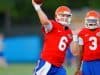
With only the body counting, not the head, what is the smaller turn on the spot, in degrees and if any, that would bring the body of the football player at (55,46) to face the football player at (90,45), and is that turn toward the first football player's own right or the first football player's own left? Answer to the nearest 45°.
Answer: approximately 45° to the first football player's own left

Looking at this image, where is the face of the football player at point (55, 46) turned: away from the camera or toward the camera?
toward the camera

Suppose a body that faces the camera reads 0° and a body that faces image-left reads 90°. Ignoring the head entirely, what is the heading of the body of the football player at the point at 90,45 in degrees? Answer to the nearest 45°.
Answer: approximately 0°

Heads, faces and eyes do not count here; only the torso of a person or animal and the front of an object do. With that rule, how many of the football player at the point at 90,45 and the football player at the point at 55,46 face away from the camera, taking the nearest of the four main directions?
0

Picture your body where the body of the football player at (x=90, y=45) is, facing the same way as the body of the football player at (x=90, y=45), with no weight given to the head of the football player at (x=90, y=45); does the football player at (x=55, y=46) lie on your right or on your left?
on your right
